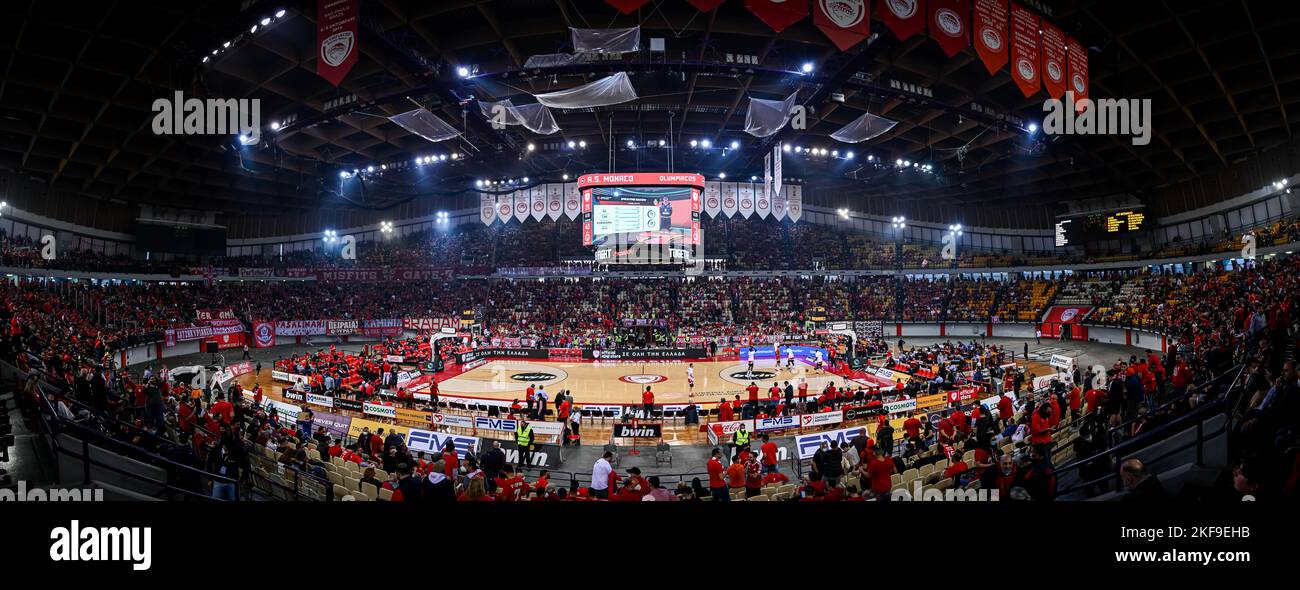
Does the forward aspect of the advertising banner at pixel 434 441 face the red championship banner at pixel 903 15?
no

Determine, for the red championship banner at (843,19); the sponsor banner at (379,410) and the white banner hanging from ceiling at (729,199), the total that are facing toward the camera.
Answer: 3

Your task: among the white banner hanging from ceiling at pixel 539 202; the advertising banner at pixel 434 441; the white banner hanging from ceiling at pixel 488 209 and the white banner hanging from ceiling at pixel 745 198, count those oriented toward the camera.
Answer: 4

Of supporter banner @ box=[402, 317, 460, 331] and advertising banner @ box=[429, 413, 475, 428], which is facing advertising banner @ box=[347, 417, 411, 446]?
supporter banner @ box=[402, 317, 460, 331]

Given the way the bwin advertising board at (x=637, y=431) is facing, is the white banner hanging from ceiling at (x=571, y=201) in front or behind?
behind

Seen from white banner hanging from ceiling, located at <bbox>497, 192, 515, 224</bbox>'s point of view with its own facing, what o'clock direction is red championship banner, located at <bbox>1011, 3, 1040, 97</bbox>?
The red championship banner is roughly at 11 o'clock from the white banner hanging from ceiling.

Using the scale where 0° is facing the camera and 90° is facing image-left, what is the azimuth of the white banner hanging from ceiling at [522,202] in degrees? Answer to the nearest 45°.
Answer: approximately 0°

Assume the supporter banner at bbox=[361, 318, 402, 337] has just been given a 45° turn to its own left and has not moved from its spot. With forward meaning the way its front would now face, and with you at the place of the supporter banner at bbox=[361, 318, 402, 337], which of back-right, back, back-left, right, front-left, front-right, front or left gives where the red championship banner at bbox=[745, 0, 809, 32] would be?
front-right

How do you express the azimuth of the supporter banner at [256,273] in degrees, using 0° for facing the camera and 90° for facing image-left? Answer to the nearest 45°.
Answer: approximately 0°

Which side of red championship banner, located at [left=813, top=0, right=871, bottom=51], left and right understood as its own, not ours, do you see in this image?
front

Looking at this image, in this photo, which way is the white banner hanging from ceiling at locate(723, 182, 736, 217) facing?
toward the camera

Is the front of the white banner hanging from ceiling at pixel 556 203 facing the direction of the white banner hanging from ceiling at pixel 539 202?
no

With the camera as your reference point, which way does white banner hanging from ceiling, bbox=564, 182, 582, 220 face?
facing the viewer

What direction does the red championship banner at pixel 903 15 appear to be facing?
toward the camera
